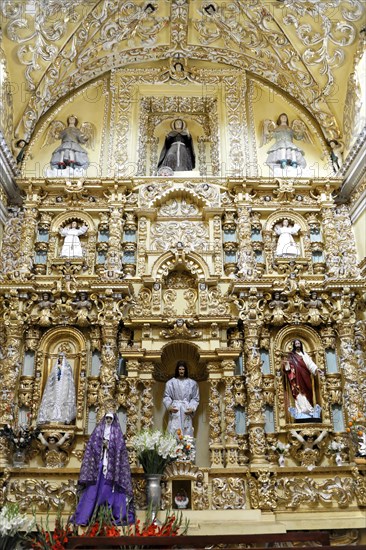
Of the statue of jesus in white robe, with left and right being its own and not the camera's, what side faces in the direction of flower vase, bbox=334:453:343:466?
left

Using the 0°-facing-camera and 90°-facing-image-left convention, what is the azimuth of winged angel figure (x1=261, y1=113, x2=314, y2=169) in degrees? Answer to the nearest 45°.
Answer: approximately 0°

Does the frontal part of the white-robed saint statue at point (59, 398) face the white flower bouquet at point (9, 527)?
yes

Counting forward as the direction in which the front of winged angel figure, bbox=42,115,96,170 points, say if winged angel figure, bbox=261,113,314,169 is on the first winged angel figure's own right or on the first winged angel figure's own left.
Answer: on the first winged angel figure's own left

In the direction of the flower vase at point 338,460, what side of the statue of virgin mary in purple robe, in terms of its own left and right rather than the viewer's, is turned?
left

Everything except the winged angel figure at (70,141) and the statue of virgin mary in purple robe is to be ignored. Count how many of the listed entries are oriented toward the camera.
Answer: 2
